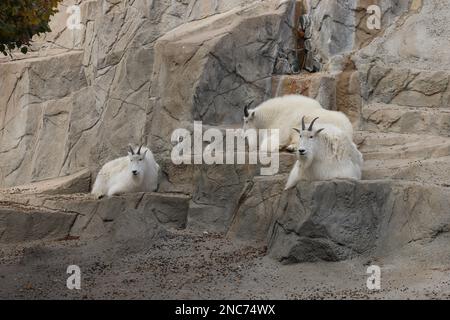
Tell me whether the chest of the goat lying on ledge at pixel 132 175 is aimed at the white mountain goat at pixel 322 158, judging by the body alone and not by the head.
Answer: yes

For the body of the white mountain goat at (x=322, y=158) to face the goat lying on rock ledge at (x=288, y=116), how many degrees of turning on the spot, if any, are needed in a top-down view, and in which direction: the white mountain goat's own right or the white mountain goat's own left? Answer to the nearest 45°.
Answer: approximately 135° to the white mountain goat's own right

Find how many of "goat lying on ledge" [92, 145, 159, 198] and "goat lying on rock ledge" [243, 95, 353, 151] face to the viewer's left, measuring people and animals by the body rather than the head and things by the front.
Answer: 1

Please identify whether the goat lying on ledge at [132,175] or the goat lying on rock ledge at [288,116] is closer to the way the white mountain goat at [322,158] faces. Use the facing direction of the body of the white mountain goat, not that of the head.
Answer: the goat lying on ledge

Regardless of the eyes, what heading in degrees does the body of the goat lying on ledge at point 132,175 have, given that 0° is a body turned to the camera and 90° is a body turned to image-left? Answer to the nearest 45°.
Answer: approximately 315°

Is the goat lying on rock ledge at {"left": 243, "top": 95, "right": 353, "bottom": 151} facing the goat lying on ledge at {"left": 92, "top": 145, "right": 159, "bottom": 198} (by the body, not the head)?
yes

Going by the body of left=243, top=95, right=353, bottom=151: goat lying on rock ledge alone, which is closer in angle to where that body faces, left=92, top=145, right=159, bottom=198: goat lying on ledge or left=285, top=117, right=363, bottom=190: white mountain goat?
the goat lying on ledge

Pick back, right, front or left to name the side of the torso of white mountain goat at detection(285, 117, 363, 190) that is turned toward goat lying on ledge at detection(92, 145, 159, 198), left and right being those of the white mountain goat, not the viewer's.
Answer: right

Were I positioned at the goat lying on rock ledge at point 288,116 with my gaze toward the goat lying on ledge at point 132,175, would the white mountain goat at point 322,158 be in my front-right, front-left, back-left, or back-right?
back-left

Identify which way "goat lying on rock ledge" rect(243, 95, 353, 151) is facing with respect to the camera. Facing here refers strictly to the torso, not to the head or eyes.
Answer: to the viewer's left

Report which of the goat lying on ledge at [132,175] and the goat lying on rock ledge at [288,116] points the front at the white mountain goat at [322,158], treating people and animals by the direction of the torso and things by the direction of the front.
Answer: the goat lying on ledge

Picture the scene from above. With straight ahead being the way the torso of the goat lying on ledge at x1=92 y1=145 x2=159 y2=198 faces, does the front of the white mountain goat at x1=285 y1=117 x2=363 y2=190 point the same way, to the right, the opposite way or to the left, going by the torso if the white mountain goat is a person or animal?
to the right
